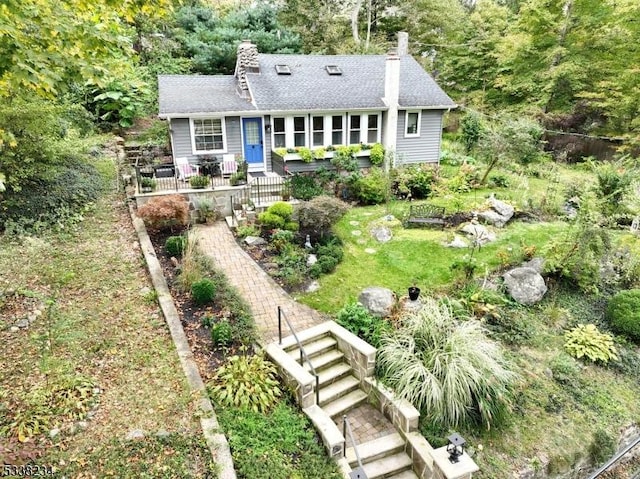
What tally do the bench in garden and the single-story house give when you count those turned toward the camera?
2

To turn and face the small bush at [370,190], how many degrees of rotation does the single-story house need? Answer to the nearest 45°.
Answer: approximately 45° to its left

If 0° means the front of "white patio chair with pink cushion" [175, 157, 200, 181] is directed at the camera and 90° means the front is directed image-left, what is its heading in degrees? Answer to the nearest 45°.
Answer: approximately 315°

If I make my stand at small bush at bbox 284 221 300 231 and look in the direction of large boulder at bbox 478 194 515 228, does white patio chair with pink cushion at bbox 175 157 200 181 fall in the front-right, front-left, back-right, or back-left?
back-left

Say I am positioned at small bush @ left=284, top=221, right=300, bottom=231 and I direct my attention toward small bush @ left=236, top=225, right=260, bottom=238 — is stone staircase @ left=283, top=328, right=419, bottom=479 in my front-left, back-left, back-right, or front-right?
back-left

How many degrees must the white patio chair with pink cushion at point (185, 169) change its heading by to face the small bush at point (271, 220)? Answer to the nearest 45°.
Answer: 0° — it already faces it

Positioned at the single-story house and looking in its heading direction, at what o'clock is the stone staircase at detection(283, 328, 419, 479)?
The stone staircase is roughly at 12 o'clock from the single-story house.

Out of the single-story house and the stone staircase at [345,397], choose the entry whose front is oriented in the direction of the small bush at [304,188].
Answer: the single-story house
